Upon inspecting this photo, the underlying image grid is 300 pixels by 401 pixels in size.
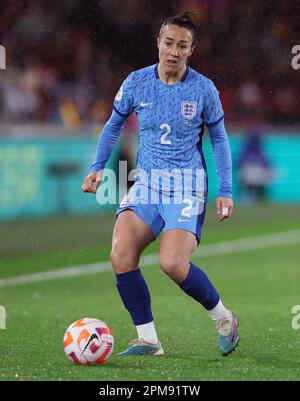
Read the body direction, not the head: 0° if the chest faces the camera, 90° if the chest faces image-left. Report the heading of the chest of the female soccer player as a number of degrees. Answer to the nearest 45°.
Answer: approximately 0°

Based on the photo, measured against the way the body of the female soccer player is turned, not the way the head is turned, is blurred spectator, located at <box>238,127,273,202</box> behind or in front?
behind
